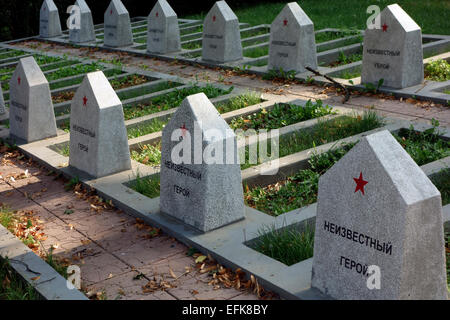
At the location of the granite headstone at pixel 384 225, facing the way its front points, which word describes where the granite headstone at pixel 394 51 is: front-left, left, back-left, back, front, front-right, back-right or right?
back-right

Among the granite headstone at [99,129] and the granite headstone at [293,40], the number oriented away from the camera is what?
0

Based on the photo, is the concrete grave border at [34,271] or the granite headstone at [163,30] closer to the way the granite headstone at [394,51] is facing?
the concrete grave border

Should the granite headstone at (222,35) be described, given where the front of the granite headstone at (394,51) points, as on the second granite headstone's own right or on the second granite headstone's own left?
on the second granite headstone's own right

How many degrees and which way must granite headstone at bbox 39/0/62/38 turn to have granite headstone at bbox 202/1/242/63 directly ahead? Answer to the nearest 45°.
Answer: approximately 45° to its left

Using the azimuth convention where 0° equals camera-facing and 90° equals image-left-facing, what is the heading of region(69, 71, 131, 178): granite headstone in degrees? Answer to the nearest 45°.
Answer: approximately 45°

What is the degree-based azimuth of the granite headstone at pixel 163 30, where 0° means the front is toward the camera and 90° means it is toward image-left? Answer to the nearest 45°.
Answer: approximately 45°

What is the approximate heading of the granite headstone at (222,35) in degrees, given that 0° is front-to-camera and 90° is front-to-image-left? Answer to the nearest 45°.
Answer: approximately 45°

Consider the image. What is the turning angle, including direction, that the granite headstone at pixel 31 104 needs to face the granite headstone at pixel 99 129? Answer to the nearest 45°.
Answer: approximately 45° to its left

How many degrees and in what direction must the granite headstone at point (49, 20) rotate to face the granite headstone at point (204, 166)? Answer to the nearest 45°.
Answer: approximately 45° to its left
